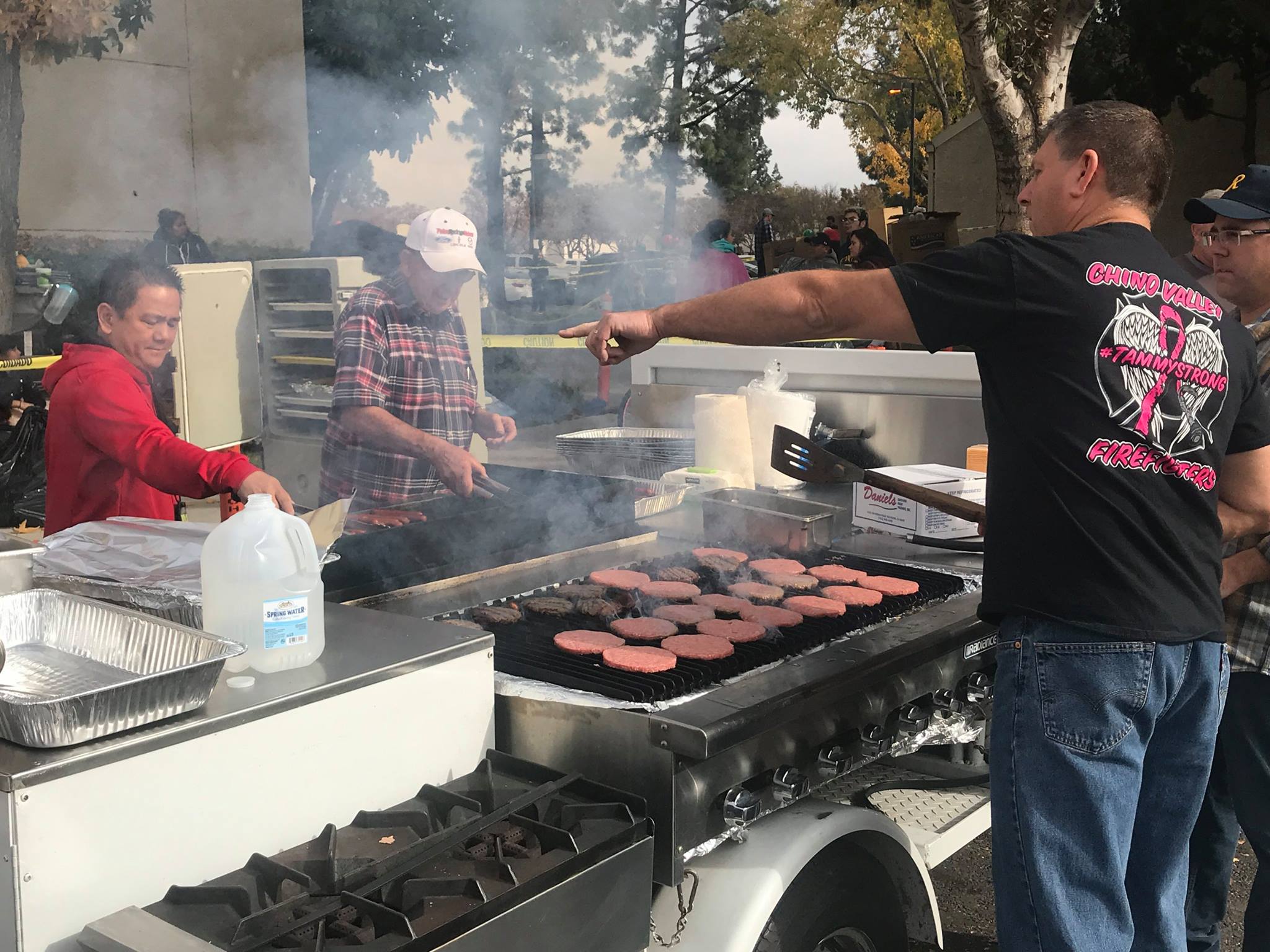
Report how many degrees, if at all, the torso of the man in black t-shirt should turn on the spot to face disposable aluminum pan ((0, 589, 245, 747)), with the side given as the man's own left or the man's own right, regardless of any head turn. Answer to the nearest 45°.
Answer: approximately 90° to the man's own left

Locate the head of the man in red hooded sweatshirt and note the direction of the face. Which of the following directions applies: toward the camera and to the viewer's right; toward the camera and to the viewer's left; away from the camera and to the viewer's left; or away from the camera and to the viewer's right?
toward the camera and to the viewer's right

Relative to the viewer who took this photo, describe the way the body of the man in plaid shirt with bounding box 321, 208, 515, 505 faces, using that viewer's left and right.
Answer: facing the viewer and to the right of the viewer

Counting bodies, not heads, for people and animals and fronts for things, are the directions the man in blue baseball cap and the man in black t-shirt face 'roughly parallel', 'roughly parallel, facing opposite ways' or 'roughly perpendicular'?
roughly perpendicular

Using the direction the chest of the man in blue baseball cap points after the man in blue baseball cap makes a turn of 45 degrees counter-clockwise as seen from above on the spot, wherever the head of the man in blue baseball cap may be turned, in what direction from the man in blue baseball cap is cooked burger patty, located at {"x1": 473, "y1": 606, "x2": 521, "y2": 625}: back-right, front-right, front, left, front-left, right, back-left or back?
front-right

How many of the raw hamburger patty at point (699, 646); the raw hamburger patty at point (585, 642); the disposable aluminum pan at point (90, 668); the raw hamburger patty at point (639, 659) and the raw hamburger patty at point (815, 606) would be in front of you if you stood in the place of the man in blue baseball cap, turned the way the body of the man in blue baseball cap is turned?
5

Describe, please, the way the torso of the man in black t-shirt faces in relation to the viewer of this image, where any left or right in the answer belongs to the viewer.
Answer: facing away from the viewer and to the left of the viewer

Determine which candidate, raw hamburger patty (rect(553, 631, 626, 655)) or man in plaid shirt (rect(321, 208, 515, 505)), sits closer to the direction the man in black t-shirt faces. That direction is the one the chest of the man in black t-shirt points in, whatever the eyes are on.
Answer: the man in plaid shirt

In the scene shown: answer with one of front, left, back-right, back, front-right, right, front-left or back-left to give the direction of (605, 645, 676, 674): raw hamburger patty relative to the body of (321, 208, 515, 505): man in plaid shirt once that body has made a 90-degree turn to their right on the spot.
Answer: front-left

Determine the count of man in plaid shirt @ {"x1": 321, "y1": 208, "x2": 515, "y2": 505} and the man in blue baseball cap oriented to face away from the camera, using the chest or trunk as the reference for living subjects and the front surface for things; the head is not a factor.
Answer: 0

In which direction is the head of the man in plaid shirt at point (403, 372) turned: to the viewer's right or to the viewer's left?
to the viewer's right

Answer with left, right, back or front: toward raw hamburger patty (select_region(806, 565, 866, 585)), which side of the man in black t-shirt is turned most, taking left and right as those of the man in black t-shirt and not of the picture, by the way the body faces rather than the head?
front

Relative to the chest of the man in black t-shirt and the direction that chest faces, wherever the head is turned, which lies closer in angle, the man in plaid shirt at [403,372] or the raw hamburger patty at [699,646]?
the man in plaid shirt

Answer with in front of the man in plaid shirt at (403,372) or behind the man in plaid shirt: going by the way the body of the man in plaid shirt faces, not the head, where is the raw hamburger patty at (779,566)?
in front

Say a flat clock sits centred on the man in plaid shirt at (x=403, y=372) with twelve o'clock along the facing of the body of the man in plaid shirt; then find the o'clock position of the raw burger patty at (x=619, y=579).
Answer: The raw burger patty is roughly at 1 o'clock from the man in plaid shirt.
